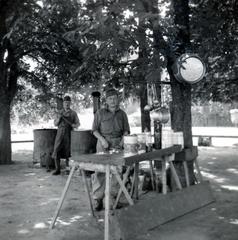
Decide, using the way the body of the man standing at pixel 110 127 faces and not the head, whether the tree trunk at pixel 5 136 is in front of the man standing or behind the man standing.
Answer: behind

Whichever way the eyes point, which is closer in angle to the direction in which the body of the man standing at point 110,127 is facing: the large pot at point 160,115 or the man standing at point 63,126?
the large pot

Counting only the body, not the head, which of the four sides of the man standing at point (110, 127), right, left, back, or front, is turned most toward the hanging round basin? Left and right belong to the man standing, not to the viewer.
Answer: left

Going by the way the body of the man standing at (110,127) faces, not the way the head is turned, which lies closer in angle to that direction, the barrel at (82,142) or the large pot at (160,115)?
the large pot

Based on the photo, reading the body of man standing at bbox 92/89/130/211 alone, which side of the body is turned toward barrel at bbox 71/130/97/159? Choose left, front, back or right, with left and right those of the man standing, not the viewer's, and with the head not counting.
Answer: back

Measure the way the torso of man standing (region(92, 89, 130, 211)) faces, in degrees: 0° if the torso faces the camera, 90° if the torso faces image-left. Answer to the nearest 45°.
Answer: approximately 0°

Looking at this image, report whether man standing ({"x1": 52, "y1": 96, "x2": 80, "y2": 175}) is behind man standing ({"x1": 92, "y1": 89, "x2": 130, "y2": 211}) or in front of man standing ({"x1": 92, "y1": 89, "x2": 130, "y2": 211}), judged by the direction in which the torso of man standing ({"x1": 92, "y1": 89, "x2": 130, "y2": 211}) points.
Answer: behind

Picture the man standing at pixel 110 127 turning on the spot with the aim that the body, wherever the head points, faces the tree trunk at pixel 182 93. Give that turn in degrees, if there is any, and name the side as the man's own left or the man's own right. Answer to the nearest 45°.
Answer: approximately 135° to the man's own left
